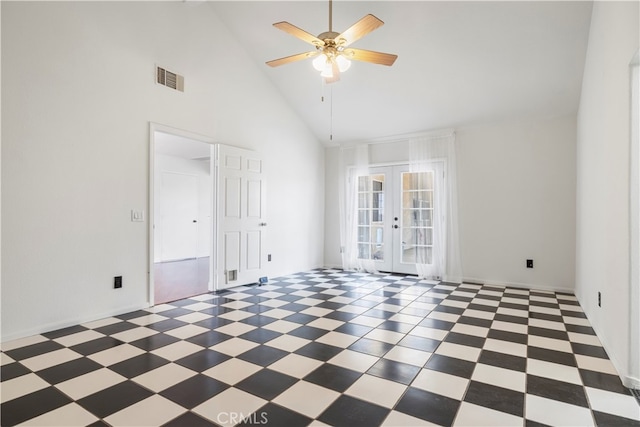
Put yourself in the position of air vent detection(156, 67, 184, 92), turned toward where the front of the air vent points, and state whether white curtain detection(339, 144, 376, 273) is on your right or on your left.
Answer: on your left

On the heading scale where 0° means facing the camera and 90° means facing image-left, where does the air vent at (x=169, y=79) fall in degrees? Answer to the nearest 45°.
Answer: approximately 315°

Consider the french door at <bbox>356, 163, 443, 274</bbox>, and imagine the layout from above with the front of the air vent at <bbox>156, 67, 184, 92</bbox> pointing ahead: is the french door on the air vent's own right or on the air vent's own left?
on the air vent's own left

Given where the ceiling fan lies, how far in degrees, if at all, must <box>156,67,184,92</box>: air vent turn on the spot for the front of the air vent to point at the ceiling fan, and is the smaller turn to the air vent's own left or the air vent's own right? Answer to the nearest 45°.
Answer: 0° — it already faces it

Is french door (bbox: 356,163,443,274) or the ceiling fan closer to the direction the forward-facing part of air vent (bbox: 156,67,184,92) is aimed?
the ceiling fan

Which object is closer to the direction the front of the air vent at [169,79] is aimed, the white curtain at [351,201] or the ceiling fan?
the ceiling fan

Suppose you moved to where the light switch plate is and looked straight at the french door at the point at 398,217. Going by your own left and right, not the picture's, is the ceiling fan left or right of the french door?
right
